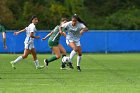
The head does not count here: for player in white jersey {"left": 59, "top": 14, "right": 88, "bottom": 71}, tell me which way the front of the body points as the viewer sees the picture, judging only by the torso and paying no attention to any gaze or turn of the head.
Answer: toward the camera
